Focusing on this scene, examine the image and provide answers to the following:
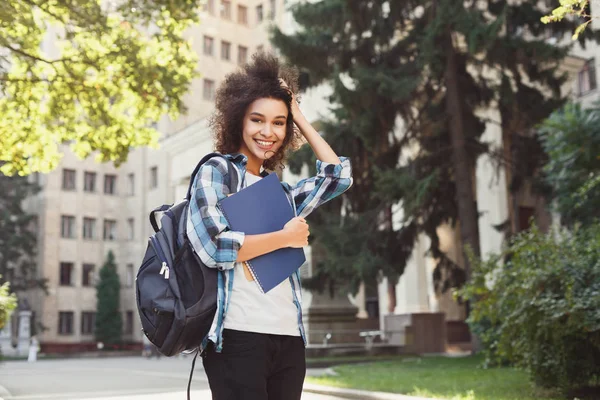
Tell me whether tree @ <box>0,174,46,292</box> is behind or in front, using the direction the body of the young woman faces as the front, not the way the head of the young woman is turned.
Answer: behind

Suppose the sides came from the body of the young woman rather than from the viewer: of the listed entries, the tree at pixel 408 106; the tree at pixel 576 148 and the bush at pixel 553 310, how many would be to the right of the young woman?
0

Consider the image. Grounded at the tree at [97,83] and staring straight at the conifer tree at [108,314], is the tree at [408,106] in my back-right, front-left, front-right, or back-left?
front-right

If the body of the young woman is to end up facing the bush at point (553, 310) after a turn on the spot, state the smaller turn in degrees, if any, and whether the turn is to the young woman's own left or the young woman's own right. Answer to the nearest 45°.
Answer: approximately 90° to the young woman's own left

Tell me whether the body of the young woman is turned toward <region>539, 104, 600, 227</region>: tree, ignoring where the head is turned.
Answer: no

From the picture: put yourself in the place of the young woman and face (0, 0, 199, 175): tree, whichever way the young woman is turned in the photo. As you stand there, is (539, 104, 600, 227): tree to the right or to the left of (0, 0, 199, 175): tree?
right

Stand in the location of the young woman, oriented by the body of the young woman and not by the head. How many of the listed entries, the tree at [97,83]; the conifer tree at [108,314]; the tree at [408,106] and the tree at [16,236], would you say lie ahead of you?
0

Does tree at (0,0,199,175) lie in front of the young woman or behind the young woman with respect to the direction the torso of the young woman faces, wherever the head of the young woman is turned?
behind

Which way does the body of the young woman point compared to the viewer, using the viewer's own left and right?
facing the viewer and to the right of the viewer

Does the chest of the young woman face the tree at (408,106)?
no
